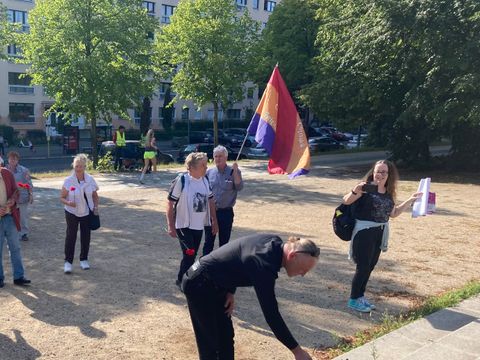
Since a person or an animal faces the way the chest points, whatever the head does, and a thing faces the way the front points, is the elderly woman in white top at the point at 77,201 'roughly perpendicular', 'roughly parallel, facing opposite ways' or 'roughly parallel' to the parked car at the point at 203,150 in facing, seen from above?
roughly perpendicular

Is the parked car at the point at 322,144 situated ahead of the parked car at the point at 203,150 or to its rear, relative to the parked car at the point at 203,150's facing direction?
to the rear

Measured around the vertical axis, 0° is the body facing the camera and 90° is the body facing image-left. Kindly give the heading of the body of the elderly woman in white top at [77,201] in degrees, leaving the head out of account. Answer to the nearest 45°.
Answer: approximately 0°

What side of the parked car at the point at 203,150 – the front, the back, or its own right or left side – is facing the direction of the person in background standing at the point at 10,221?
left

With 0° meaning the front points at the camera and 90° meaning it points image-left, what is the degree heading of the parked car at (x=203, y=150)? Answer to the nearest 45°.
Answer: approximately 90°

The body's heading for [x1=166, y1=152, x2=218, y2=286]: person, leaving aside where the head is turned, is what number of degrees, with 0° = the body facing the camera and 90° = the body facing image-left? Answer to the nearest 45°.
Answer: approximately 315°

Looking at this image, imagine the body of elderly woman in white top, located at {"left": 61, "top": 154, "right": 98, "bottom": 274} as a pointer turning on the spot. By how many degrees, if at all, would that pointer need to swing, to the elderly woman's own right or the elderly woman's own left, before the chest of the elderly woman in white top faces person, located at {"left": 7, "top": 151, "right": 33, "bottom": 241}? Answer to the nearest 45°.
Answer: approximately 135° to the elderly woman's own right

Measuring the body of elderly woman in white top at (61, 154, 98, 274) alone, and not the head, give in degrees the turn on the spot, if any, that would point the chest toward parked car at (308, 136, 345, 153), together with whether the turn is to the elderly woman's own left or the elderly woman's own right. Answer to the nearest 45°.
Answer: approximately 135° to the elderly woman's own left

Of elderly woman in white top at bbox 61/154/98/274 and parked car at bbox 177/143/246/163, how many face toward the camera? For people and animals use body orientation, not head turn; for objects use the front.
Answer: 1
